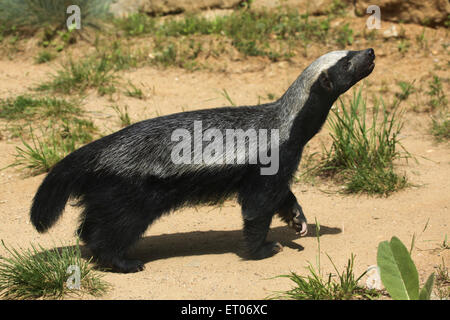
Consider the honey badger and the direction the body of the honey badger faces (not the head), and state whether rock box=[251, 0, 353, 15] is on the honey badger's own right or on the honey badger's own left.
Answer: on the honey badger's own left

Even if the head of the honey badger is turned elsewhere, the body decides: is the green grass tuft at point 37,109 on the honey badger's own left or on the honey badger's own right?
on the honey badger's own left

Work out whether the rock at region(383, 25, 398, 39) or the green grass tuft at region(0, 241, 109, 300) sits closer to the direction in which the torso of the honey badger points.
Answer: the rock

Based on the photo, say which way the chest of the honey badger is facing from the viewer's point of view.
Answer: to the viewer's right

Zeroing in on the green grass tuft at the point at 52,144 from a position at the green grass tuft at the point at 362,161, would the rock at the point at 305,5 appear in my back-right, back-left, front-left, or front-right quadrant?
front-right

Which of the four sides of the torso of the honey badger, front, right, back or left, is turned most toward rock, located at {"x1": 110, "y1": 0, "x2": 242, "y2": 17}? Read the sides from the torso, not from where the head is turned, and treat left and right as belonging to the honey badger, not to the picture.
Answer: left

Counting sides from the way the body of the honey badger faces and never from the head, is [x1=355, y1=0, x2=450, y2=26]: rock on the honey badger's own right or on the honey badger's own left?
on the honey badger's own left

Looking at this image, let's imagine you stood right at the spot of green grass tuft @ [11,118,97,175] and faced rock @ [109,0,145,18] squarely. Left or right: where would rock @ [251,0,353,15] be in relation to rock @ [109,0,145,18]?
right

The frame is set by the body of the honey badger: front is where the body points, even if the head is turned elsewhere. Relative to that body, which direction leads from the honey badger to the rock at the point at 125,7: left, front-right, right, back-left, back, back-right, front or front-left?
left
